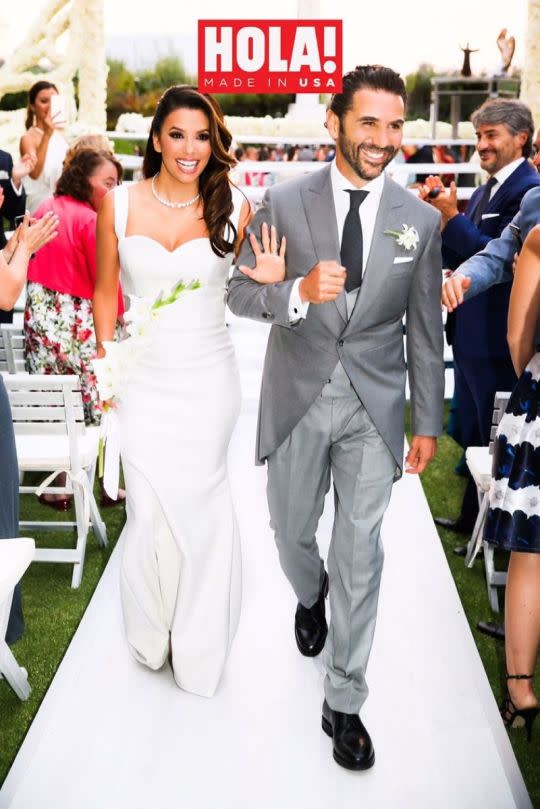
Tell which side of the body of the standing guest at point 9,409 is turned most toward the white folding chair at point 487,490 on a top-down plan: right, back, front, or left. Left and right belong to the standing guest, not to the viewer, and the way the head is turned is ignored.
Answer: front

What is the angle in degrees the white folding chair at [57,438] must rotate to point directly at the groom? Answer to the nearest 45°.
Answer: approximately 90° to its right

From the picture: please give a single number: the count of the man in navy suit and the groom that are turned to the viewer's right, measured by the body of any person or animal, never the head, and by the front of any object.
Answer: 0

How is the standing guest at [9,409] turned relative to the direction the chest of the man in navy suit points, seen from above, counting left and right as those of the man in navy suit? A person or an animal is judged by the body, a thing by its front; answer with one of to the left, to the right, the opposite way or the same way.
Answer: the opposite way

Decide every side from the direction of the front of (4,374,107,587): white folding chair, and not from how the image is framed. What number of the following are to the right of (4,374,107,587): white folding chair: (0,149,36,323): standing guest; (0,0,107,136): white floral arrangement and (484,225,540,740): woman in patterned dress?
1

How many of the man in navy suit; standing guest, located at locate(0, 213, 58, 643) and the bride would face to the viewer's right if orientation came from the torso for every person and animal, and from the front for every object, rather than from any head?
1

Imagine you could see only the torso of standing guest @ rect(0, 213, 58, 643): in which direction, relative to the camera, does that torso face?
to the viewer's right

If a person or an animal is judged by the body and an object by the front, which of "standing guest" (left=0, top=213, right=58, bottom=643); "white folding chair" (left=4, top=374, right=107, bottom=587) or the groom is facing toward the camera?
the groom

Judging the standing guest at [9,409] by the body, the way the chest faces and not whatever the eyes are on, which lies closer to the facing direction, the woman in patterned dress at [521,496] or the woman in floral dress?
the woman in patterned dress

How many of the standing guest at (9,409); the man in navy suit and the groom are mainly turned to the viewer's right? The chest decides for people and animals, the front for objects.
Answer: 1
